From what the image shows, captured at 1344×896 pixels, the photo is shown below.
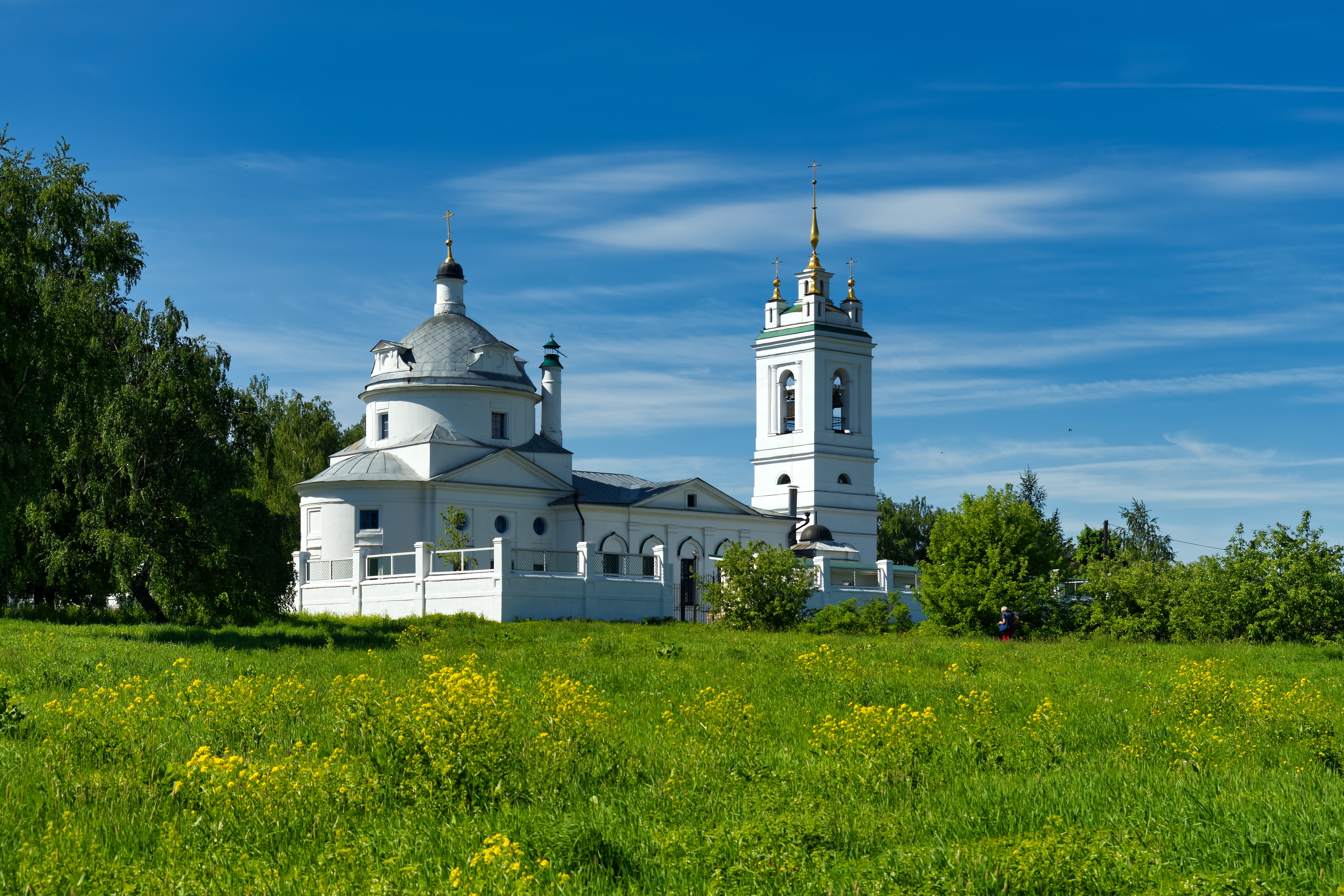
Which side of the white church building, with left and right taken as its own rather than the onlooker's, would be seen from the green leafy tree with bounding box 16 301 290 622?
back

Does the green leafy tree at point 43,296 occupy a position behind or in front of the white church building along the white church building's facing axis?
behind

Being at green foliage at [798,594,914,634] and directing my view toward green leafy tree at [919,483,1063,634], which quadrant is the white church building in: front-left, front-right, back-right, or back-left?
back-left

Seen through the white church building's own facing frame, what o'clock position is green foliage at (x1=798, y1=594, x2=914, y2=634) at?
The green foliage is roughly at 3 o'clock from the white church building.

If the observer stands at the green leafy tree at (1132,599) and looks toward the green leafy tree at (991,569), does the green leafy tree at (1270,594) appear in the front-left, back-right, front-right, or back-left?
back-left

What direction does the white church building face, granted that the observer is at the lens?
facing away from the viewer and to the right of the viewer
